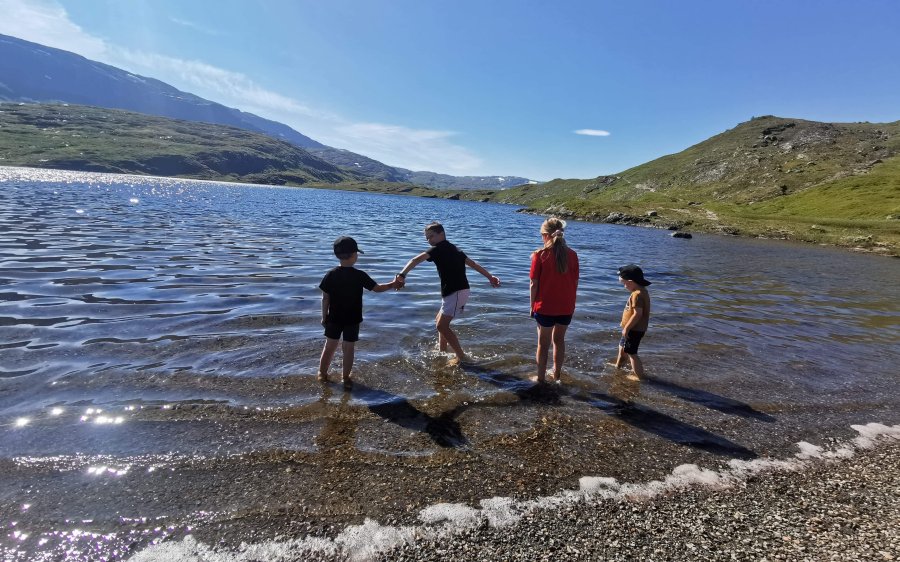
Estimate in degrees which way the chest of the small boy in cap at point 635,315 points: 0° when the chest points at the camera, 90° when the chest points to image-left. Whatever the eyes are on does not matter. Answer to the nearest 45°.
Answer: approximately 90°

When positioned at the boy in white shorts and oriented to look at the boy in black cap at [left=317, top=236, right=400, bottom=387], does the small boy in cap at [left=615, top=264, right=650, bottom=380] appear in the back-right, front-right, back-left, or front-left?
back-left

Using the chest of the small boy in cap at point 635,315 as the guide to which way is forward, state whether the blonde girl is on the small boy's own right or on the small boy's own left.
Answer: on the small boy's own left

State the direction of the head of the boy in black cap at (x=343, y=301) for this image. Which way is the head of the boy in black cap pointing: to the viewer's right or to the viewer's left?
to the viewer's right

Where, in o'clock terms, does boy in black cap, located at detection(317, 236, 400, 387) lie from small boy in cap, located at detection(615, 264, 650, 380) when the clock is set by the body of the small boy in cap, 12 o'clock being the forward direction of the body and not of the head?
The boy in black cap is roughly at 11 o'clock from the small boy in cap.
